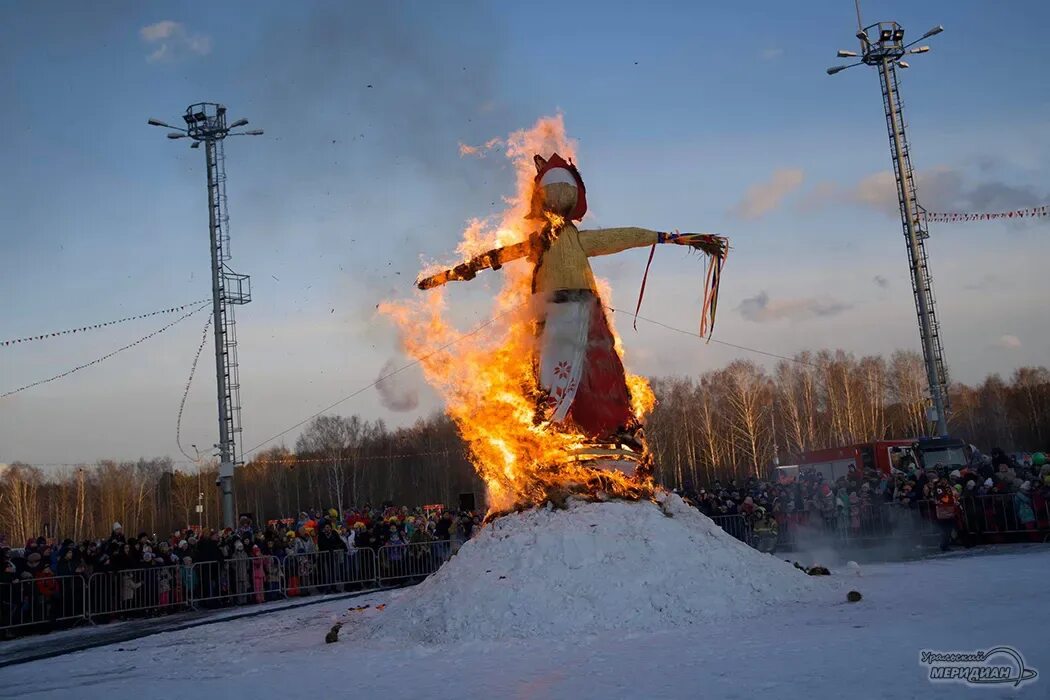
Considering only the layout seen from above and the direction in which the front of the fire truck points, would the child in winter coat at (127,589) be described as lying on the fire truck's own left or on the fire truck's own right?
on the fire truck's own right

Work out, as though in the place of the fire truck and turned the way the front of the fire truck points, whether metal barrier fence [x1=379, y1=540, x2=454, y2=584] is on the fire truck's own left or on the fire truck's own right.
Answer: on the fire truck's own right

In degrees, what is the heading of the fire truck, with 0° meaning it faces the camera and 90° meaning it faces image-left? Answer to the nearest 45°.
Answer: approximately 315°

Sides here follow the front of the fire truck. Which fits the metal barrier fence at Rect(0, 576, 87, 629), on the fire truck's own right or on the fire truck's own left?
on the fire truck's own right

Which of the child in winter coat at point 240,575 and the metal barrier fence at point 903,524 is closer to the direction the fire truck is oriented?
the metal barrier fence

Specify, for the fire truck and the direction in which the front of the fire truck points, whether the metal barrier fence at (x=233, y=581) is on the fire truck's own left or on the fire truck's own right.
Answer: on the fire truck's own right

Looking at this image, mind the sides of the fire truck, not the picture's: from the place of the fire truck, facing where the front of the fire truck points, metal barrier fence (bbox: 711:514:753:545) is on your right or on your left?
on your right
